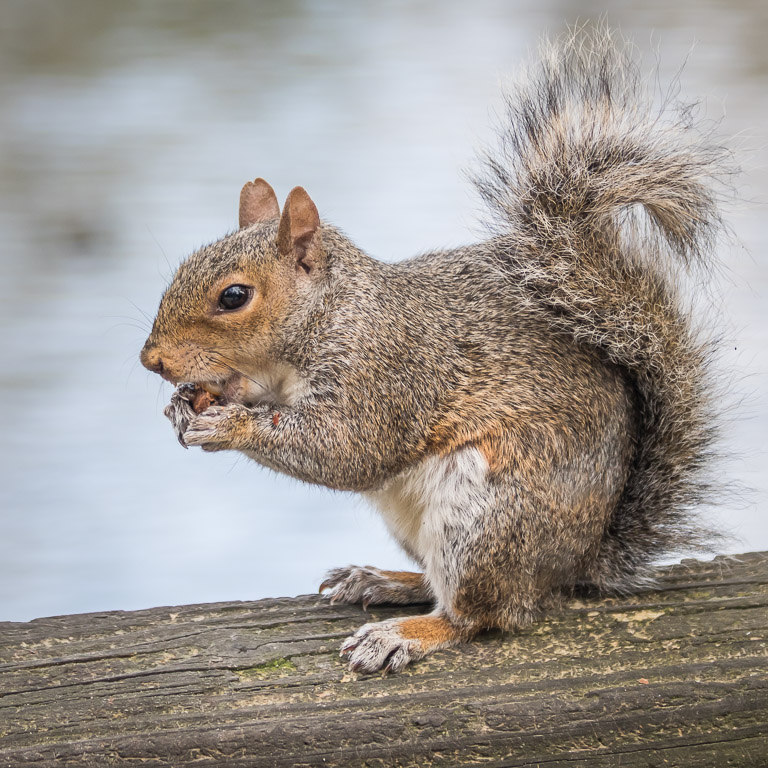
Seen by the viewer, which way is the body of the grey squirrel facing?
to the viewer's left
